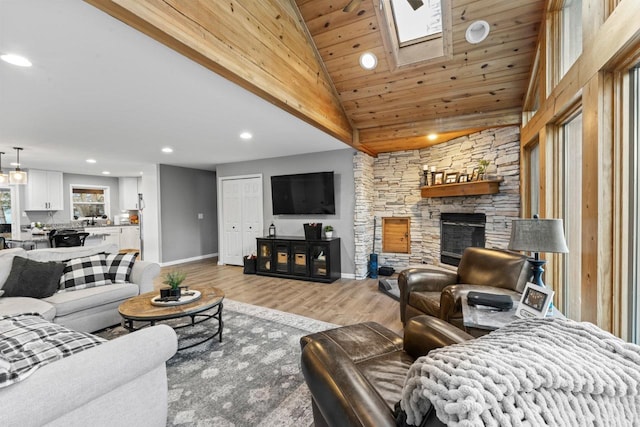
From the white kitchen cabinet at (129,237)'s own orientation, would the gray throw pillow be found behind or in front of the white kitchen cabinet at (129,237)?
in front

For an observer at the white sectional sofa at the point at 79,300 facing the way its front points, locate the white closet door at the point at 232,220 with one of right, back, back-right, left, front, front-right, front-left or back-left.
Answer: left

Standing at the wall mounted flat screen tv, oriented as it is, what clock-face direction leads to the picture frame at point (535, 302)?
The picture frame is roughly at 10 o'clock from the wall mounted flat screen tv.

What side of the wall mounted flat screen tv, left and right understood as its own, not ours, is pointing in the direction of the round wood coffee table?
front

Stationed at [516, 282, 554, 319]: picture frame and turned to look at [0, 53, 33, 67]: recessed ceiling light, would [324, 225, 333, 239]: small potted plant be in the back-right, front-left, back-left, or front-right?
front-right

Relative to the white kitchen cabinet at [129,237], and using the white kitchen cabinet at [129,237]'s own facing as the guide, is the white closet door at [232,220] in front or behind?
in front

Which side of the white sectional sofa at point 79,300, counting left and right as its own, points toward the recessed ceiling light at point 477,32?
front

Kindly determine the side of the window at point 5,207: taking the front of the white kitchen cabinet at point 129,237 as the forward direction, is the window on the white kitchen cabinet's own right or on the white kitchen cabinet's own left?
on the white kitchen cabinet's own right

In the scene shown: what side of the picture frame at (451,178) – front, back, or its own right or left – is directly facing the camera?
front

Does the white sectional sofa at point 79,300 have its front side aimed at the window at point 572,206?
yes

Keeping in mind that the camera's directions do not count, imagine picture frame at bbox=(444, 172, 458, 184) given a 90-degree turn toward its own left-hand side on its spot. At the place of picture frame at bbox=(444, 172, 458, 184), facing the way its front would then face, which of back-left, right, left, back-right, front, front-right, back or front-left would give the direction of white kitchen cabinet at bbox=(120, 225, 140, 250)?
back

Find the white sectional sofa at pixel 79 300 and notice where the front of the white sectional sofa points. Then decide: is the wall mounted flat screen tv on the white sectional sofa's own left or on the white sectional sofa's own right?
on the white sectional sofa's own left

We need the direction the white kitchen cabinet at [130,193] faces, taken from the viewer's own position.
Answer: facing the viewer

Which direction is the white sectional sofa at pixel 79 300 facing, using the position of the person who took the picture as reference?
facing the viewer and to the right of the viewer

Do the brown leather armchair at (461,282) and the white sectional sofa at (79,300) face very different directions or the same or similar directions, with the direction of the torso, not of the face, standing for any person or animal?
very different directions
